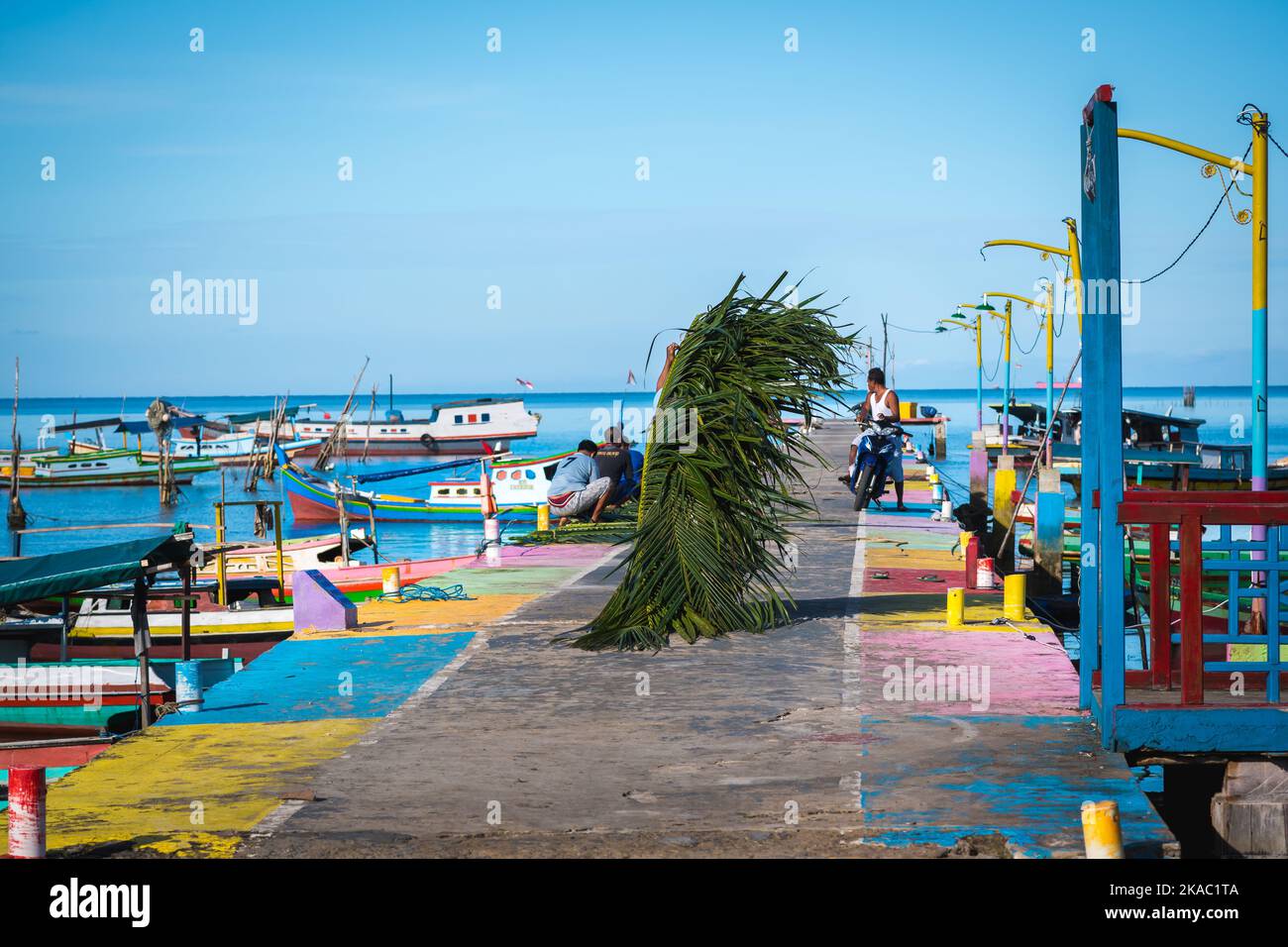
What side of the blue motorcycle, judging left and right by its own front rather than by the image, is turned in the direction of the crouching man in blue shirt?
right

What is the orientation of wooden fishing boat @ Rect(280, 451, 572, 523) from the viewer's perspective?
to the viewer's left

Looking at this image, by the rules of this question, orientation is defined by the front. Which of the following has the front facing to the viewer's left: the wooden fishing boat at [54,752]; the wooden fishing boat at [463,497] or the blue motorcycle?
the wooden fishing boat at [463,497]

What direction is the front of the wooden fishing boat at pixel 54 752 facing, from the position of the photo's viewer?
facing to the right of the viewer

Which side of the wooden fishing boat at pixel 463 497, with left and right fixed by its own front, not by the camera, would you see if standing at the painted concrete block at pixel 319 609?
left

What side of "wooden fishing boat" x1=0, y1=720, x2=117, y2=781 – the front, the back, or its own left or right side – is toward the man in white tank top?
left
